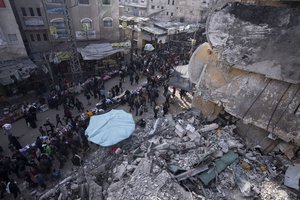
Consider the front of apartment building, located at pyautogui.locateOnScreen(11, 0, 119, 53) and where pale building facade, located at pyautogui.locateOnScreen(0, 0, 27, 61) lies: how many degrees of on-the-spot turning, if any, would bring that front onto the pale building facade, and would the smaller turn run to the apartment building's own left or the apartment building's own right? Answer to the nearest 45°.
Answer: approximately 45° to the apartment building's own right

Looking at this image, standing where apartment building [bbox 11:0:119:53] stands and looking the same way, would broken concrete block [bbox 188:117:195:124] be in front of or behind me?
in front

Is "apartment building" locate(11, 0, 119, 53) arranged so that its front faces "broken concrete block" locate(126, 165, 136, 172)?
yes

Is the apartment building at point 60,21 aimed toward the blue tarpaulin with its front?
yes

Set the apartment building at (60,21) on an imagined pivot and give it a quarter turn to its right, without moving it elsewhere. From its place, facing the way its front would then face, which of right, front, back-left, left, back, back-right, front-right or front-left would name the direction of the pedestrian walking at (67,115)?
left

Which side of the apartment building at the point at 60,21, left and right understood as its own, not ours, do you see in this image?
front

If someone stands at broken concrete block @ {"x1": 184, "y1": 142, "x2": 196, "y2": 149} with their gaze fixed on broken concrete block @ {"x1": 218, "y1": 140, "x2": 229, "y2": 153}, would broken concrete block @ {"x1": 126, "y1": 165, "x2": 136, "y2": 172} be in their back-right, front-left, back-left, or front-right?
back-right

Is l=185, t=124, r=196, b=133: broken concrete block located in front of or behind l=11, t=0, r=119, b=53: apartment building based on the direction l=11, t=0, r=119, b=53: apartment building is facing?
in front

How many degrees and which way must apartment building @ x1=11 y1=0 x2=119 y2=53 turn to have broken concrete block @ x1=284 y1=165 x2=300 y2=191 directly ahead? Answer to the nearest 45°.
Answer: approximately 45° to its left

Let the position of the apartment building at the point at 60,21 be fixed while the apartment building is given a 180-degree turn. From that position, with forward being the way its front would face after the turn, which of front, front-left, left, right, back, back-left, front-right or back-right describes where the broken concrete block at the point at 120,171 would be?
back

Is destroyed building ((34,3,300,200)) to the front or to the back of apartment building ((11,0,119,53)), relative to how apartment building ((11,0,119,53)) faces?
to the front

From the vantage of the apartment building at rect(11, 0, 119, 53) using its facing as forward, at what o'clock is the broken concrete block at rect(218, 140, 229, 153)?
The broken concrete block is roughly at 11 o'clock from the apartment building.

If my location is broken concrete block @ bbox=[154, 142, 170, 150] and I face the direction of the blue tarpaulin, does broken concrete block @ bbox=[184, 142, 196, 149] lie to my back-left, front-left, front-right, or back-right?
back-right

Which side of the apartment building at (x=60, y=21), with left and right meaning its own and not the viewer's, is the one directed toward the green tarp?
front

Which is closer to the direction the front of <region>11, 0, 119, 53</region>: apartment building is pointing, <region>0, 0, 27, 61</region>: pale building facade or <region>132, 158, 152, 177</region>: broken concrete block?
the broken concrete block

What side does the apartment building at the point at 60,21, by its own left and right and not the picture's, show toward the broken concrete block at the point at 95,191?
front
